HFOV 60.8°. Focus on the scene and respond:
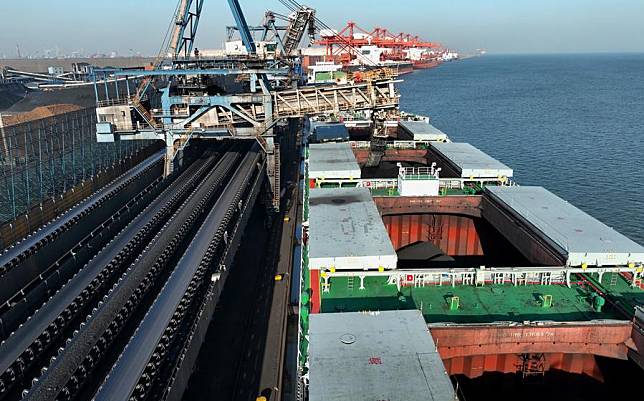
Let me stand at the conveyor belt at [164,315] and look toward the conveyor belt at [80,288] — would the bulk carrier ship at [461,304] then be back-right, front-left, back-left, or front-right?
back-right
